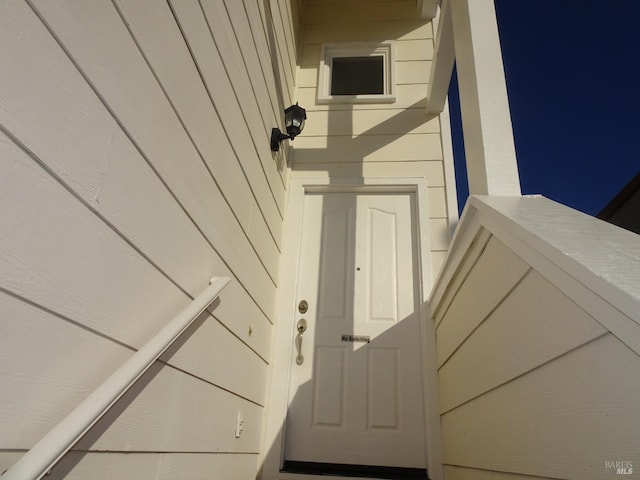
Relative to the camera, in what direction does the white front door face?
facing the viewer
